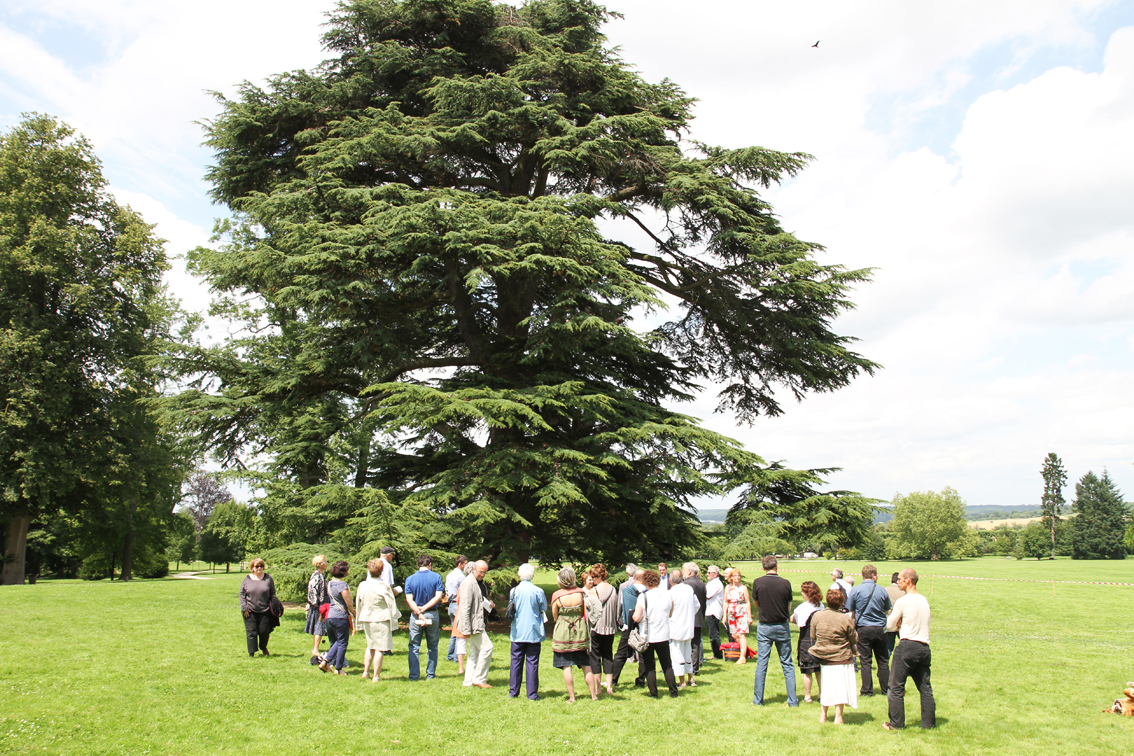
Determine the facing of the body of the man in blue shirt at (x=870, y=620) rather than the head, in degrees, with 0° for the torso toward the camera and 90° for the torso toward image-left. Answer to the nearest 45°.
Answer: approximately 180°

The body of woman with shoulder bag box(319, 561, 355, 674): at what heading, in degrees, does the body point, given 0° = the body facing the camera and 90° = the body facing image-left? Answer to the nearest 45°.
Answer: approximately 225°

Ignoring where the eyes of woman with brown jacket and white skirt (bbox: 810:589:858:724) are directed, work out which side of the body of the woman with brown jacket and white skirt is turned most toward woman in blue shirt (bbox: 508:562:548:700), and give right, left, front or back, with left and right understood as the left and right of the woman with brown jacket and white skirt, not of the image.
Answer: left

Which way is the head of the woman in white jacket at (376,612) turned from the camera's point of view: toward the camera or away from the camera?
away from the camera

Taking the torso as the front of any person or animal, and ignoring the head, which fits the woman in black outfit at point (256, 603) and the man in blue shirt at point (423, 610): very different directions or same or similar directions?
very different directions

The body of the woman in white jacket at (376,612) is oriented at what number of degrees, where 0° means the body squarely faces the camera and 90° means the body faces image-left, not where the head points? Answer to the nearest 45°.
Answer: approximately 180°

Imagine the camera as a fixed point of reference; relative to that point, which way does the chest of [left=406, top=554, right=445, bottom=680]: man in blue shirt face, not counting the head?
away from the camera

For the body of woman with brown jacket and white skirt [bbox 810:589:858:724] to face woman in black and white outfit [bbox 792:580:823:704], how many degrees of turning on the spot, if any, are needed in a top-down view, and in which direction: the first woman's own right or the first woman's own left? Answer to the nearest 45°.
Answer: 0° — they already face them

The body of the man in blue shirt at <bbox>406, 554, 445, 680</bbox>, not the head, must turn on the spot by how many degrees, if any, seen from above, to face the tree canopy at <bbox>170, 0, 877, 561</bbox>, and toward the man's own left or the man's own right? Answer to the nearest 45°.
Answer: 0° — they already face it

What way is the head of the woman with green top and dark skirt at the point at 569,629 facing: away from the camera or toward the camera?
away from the camera

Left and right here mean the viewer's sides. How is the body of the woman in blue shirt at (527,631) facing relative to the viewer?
facing away from the viewer
